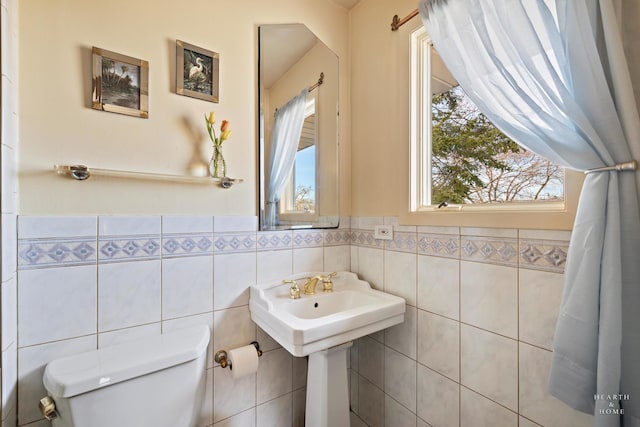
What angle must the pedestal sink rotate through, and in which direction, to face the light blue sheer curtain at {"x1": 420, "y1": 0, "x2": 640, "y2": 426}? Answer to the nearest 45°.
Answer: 0° — it already faces it

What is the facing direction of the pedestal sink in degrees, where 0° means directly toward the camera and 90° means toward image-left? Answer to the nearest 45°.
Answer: approximately 315°

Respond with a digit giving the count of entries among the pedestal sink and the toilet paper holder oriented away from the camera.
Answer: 0

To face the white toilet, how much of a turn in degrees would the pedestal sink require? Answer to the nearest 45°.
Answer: approximately 90° to its right

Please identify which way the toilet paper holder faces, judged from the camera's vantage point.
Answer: facing the viewer and to the right of the viewer
